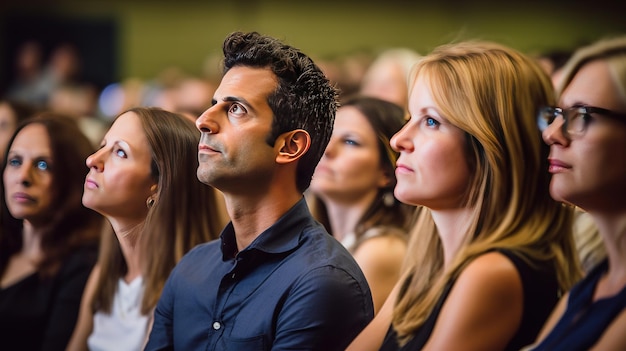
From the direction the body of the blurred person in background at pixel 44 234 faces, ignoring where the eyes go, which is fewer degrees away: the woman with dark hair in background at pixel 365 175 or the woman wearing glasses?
the woman wearing glasses

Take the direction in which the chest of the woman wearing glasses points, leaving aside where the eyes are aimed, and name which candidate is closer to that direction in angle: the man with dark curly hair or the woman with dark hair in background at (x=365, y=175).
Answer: the man with dark curly hair

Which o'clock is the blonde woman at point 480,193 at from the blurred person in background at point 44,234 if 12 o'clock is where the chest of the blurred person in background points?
The blonde woman is roughly at 9 o'clock from the blurred person in background.

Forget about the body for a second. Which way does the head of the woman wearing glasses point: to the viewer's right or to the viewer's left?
to the viewer's left

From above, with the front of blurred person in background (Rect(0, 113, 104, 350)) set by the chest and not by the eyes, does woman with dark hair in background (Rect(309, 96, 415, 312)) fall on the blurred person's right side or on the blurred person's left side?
on the blurred person's left side

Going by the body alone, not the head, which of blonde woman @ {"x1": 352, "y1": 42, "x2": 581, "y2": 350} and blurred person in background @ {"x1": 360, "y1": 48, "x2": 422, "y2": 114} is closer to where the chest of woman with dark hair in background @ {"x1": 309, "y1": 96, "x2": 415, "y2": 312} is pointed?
the blonde woman

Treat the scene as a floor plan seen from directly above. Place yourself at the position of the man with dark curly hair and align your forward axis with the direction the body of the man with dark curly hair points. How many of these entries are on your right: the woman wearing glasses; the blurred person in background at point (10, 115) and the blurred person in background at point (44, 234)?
2

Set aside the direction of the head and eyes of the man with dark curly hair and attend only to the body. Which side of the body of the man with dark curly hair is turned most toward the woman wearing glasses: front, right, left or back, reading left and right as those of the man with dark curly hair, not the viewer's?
left

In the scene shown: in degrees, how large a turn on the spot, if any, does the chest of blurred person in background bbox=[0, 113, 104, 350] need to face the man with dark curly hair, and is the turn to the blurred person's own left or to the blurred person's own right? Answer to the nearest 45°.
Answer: approximately 90° to the blurred person's own left

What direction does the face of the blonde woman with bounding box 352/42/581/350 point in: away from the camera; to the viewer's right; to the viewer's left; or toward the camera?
to the viewer's left

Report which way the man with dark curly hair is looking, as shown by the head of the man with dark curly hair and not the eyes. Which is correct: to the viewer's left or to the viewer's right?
to the viewer's left
